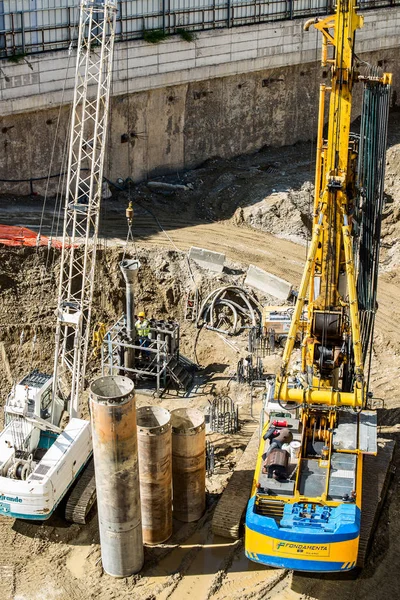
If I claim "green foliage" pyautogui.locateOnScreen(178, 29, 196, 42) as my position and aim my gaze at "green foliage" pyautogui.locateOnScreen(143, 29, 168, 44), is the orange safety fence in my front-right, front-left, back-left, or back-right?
front-left

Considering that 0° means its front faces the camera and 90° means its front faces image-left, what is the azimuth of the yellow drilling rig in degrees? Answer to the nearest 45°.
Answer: approximately 180°

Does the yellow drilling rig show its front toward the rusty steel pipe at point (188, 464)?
no

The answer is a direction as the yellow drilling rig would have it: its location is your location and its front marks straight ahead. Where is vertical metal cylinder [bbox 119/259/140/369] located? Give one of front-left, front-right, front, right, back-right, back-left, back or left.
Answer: front-left

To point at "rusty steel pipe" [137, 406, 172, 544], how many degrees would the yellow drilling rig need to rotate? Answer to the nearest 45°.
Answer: approximately 90° to its left

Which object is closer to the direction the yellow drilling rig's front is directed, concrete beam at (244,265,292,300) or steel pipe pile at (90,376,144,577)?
the concrete beam

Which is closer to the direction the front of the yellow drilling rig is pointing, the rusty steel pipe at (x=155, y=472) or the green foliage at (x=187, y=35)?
the green foliage

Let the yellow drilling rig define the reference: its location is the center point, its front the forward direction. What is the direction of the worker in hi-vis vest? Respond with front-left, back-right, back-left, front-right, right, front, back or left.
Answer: front-left

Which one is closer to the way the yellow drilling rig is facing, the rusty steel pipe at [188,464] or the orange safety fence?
the orange safety fence

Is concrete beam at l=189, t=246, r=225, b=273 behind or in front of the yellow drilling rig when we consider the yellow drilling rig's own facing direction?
in front

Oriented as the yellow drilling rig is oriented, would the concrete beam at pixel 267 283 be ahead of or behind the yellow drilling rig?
ahead

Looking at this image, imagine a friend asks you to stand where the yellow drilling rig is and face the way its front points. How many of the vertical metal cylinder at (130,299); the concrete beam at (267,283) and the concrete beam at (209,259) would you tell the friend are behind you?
0

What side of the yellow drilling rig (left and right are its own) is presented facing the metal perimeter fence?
front

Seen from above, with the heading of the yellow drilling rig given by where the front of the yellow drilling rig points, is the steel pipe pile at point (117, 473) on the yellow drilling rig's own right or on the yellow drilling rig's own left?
on the yellow drilling rig's own left

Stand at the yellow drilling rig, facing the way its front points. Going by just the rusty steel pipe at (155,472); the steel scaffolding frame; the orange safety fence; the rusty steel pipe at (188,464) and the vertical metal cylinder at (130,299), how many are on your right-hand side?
0

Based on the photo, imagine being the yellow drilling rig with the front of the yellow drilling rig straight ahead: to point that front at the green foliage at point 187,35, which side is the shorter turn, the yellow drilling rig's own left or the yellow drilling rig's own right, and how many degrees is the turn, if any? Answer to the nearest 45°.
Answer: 0° — it already faces it

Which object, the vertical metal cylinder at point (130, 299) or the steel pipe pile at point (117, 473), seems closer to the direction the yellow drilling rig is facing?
the vertical metal cylinder

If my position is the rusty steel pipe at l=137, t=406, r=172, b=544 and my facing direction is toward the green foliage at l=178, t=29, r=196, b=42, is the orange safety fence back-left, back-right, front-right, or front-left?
front-left

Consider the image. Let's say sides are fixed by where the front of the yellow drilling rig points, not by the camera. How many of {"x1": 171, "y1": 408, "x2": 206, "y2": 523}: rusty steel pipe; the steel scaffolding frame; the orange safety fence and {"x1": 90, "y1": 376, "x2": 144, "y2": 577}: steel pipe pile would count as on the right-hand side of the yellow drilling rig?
0
